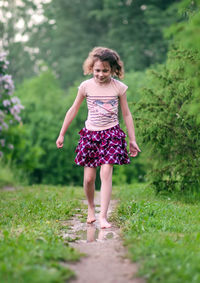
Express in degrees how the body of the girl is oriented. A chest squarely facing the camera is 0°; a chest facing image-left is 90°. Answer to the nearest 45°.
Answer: approximately 0°

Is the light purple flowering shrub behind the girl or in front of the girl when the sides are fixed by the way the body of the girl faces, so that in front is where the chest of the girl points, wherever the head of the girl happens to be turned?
behind
